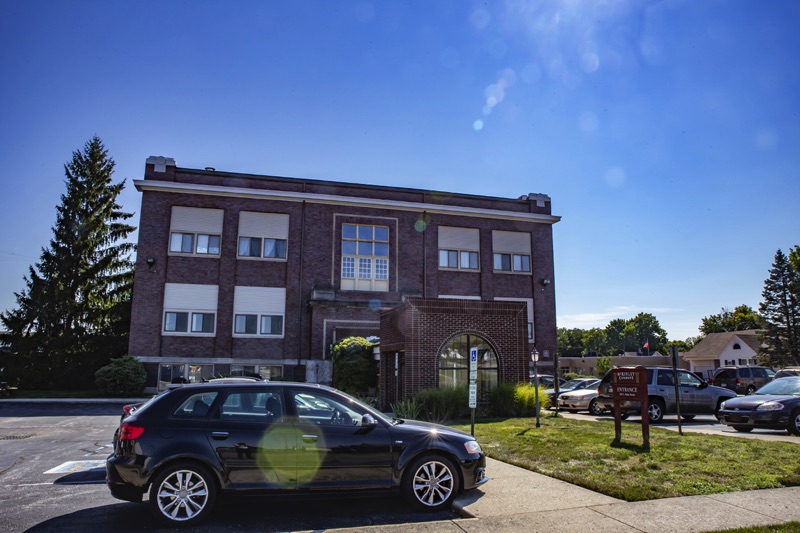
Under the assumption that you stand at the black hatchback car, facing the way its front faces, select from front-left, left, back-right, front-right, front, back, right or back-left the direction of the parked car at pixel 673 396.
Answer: front-left

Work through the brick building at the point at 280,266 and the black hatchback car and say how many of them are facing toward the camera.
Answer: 1

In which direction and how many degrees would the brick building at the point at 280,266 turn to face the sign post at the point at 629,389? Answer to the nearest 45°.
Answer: approximately 45° to its left

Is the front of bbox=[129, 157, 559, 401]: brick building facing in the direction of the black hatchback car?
yes

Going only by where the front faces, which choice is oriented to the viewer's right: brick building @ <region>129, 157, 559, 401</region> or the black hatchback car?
the black hatchback car

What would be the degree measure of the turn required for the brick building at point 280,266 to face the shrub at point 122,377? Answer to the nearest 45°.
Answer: approximately 90° to its right

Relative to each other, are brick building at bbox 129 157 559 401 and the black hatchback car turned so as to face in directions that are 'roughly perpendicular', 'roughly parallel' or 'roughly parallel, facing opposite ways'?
roughly perpendicular

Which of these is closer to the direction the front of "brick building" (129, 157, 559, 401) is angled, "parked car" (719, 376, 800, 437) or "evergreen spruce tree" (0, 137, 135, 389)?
the parked car

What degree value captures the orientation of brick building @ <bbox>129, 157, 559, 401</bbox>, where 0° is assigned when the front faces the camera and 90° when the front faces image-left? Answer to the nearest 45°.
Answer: approximately 0°

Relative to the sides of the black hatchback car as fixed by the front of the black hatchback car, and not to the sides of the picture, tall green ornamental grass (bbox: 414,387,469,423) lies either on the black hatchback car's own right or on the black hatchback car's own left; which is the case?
on the black hatchback car's own left

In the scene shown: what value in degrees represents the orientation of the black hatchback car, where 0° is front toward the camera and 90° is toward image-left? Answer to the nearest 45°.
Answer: approximately 270°

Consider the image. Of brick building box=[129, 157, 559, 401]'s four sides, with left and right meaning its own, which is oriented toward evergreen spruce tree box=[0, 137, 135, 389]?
right

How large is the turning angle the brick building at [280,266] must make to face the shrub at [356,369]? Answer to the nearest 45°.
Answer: approximately 45° to its left

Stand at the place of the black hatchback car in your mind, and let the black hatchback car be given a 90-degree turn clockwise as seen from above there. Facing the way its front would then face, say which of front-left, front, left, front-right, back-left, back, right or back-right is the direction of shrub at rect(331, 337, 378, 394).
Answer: back

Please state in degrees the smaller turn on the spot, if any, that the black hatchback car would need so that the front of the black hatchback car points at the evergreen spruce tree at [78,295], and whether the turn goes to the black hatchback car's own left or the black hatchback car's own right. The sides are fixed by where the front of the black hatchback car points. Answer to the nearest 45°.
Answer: approximately 135° to the black hatchback car's own left

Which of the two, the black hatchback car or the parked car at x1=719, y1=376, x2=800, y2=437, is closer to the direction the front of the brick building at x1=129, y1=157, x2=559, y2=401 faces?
the black hatchback car

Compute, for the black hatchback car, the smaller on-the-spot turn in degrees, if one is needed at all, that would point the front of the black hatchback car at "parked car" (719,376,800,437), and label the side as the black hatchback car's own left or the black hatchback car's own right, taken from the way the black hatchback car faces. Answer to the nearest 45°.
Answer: approximately 45° to the black hatchback car's own left
